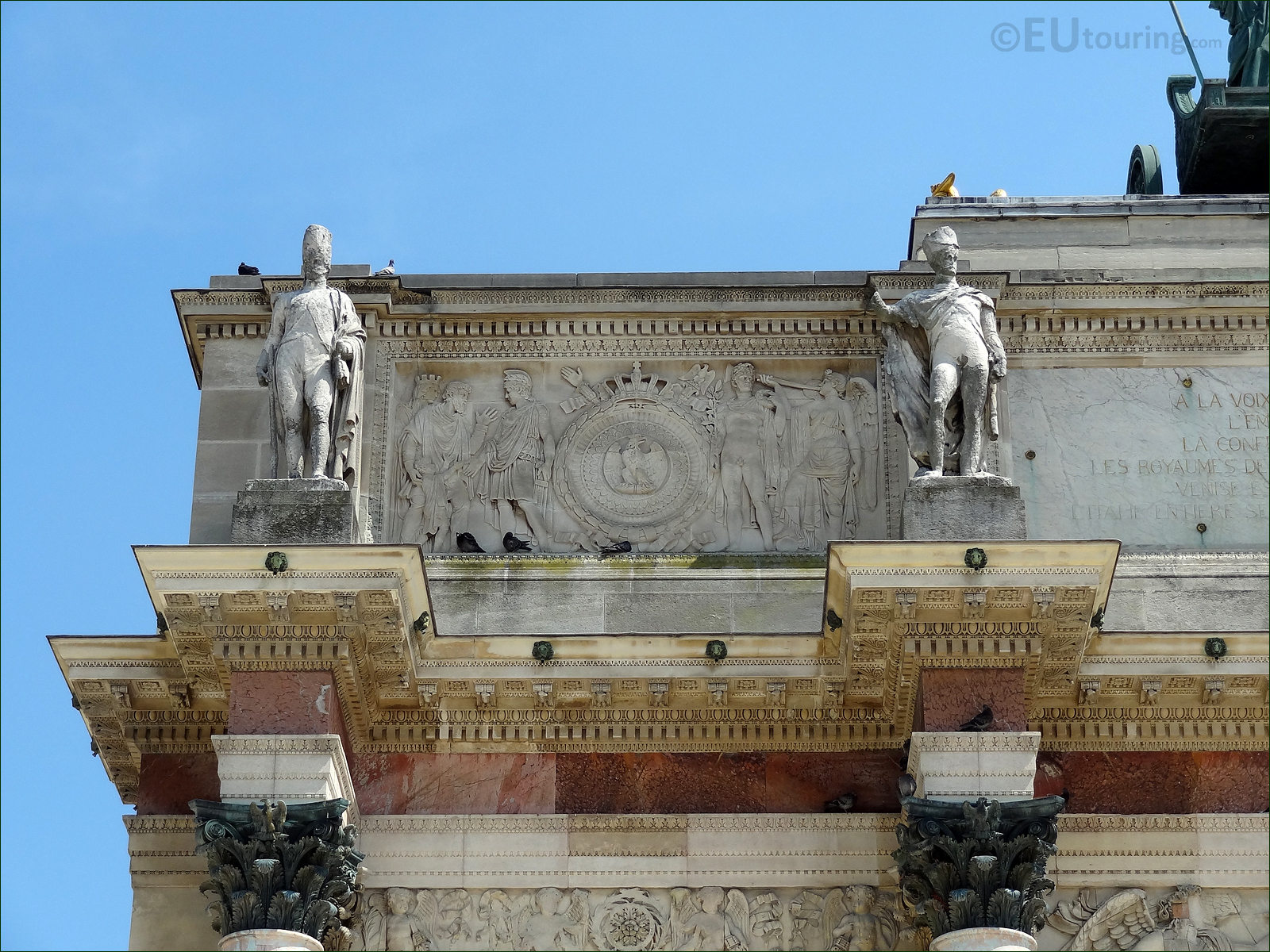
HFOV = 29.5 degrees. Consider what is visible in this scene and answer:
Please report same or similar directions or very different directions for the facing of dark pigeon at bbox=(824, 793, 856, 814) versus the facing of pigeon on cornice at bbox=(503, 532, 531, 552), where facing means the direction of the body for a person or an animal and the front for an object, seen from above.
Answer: very different directions

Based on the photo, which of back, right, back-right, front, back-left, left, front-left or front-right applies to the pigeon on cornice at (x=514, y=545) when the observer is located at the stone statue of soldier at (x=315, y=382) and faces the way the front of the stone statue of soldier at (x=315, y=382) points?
back-left

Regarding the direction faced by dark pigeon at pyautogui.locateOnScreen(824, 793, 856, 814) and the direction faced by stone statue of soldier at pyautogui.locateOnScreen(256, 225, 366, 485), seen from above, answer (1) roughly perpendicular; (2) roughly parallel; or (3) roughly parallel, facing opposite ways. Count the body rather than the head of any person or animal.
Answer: roughly perpendicular

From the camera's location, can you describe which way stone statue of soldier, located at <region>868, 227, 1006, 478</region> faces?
facing the viewer

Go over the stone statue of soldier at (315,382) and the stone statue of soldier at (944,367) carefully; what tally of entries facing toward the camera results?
2

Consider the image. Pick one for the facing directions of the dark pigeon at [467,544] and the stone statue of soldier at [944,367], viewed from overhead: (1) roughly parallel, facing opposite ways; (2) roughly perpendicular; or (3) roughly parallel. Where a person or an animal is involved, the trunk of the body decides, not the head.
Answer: roughly perpendicular

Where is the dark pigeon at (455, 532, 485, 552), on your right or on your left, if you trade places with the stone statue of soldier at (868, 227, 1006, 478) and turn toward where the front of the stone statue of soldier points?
on your right
